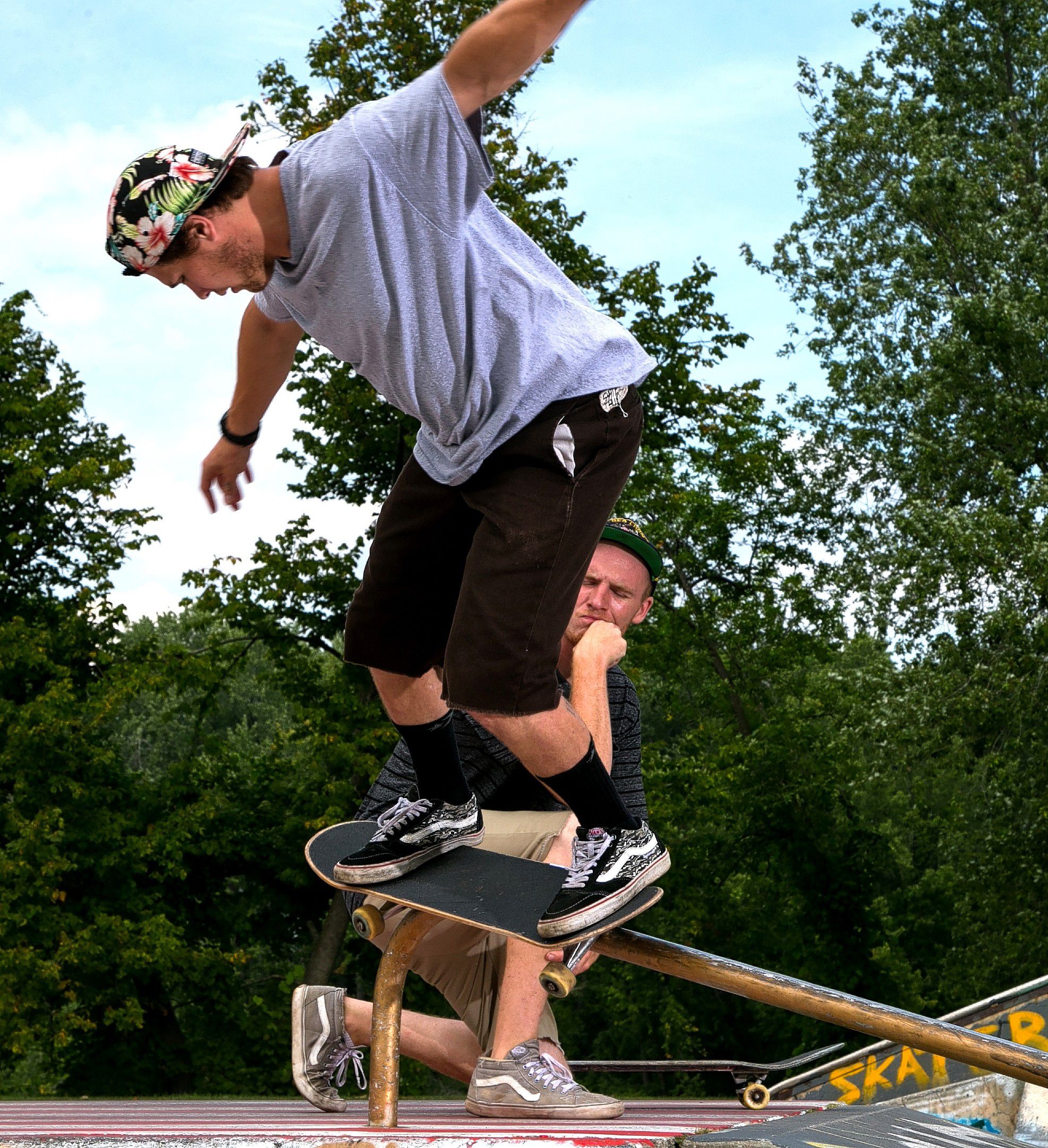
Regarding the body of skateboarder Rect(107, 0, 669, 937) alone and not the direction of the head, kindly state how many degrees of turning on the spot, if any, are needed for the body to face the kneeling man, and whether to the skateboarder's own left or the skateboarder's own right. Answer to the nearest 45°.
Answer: approximately 135° to the skateboarder's own right

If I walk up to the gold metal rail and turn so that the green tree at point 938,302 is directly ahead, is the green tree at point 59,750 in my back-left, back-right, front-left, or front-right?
front-left

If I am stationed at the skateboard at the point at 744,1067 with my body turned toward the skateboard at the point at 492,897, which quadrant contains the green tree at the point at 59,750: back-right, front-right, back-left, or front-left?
back-right

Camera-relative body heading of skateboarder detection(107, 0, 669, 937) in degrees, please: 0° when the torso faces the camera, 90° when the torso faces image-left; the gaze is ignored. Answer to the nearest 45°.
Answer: approximately 45°
